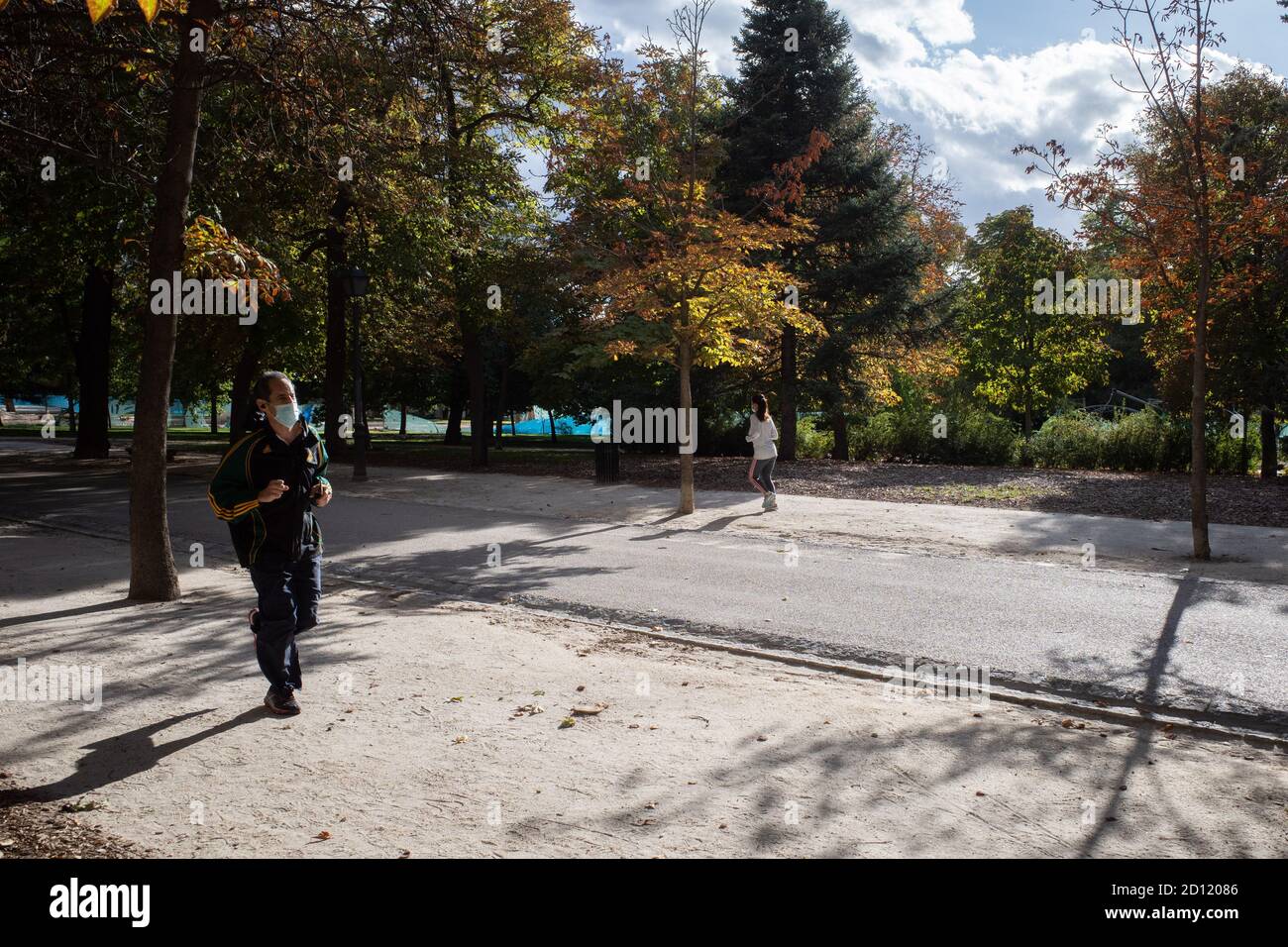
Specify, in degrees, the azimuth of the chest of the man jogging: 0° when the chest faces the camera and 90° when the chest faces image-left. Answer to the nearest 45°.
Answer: approximately 315°

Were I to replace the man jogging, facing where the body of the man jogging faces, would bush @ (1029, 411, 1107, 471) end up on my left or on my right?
on my left

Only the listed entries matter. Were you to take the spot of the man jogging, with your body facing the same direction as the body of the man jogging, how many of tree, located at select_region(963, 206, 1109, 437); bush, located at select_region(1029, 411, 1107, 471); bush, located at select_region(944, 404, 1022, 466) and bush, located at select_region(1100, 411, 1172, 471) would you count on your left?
4

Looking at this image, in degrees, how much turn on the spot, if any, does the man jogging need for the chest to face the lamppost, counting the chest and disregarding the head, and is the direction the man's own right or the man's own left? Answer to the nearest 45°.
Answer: approximately 135° to the man's own left

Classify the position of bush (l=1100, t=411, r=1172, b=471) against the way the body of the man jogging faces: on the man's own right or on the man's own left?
on the man's own left

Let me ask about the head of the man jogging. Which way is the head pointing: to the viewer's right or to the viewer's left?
to the viewer's right
